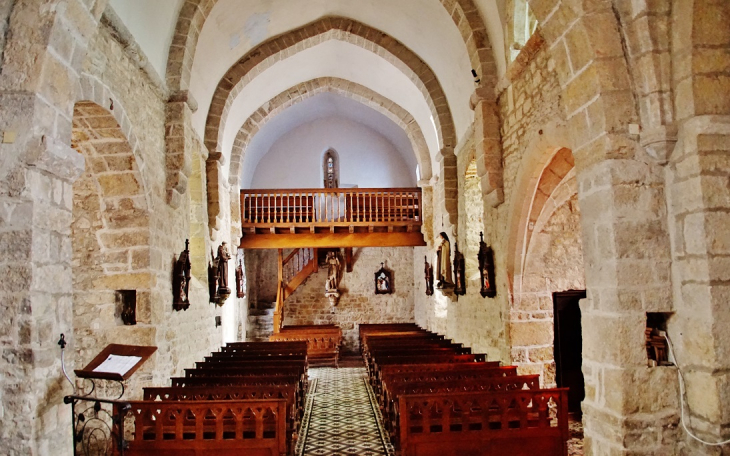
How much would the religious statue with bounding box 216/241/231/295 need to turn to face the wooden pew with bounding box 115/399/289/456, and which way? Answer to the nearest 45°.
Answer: approximately 90° to its right

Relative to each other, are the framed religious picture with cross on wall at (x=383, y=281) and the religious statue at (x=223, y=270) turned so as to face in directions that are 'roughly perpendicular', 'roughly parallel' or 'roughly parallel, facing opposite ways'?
roughly perpendicular

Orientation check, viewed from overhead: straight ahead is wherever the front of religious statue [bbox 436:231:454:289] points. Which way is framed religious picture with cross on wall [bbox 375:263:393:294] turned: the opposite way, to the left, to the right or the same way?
to the left

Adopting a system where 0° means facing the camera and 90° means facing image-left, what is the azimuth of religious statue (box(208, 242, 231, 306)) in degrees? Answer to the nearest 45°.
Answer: approximately 270°

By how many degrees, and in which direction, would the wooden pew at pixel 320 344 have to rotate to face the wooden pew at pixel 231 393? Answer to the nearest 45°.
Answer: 0° — it already faces it

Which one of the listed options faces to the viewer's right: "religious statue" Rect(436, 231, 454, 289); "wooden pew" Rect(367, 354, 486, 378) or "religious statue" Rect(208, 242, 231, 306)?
"religious statue" Rect(208, 242, 231, 306)

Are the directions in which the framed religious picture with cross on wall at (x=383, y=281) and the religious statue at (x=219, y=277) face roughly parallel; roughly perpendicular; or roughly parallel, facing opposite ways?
roughly perpendicular

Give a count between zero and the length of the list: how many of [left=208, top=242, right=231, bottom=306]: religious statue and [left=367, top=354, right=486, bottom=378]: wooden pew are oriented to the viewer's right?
1

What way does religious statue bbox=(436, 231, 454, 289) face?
to the viewer's left

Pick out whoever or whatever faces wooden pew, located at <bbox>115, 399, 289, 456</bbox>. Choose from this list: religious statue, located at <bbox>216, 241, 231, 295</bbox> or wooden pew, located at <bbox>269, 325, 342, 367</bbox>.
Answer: wooden pew, located at <bbox>269, 325, 342, 367</bbox>

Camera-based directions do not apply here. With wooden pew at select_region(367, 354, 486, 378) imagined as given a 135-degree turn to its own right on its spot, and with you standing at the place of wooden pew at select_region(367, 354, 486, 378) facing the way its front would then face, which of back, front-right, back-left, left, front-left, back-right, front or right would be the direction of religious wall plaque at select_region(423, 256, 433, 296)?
front-right

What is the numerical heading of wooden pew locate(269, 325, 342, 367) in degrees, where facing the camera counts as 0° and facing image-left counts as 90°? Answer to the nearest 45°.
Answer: approximately 0°
